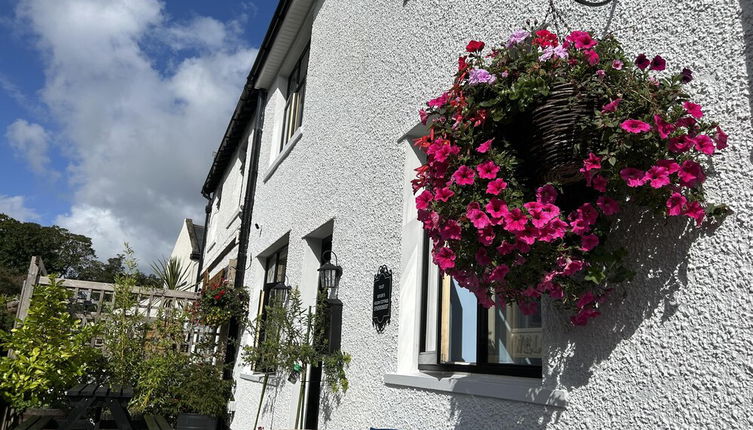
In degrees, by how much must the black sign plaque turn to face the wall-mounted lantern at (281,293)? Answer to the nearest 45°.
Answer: approximately 90° to its right

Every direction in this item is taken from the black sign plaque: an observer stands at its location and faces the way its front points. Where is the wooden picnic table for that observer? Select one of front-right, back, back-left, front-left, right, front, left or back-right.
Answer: front-right

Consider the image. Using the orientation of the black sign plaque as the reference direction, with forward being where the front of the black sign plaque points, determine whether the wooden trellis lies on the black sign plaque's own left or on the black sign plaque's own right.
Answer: on the black sign plaque's own right

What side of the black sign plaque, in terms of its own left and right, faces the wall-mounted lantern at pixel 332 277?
right

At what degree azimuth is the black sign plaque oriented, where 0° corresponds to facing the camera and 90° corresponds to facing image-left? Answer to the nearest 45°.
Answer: approximately 45°

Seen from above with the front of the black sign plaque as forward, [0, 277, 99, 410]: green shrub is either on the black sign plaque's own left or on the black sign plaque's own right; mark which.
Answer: on the black sign plaque's own right

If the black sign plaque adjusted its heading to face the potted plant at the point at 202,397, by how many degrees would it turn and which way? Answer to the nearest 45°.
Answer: approximately 90° to its right
